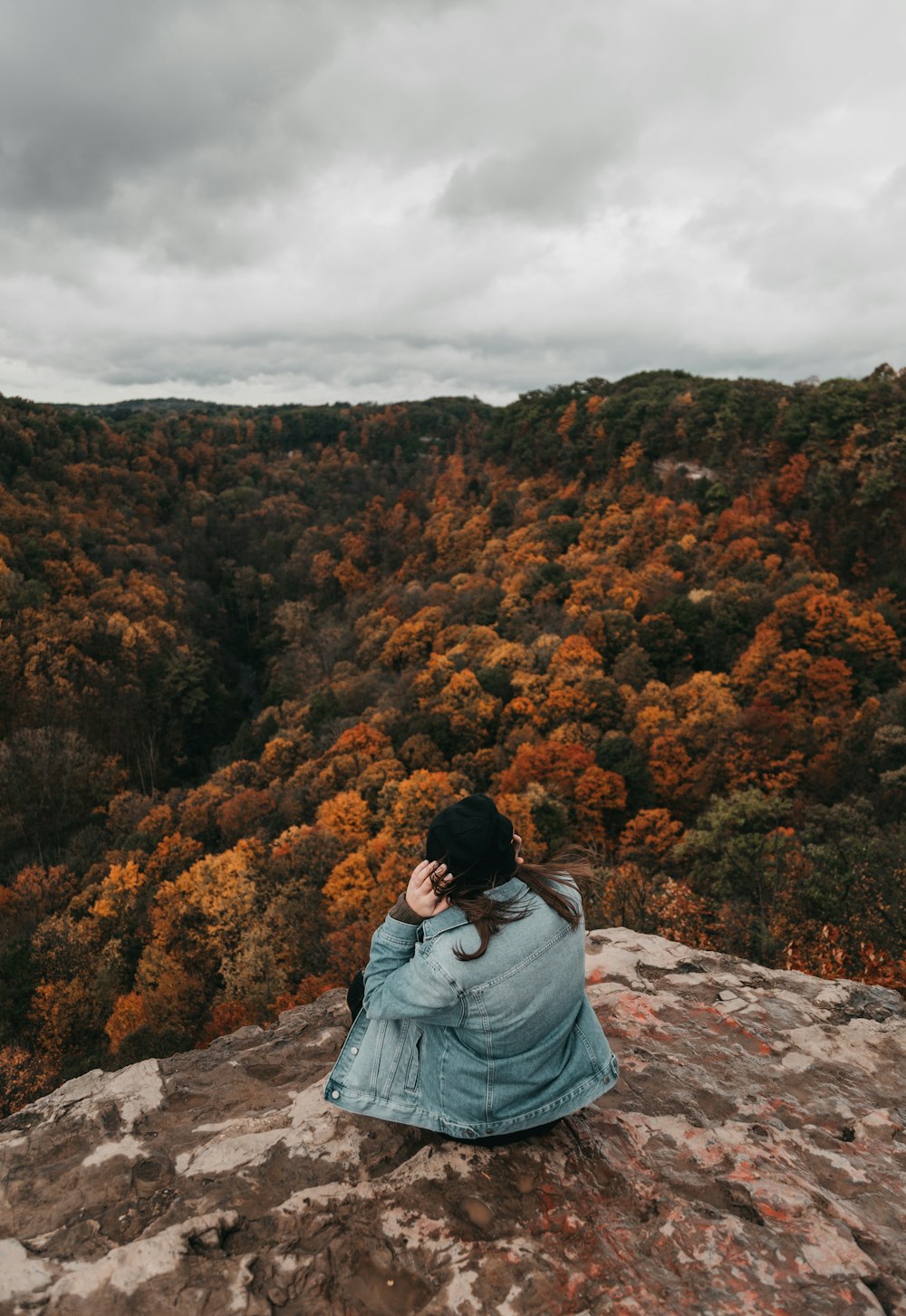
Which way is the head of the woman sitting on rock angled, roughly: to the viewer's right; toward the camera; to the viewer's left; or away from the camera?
away from the camera

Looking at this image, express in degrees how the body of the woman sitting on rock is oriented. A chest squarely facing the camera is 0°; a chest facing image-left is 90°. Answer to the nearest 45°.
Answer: approximately 135°
